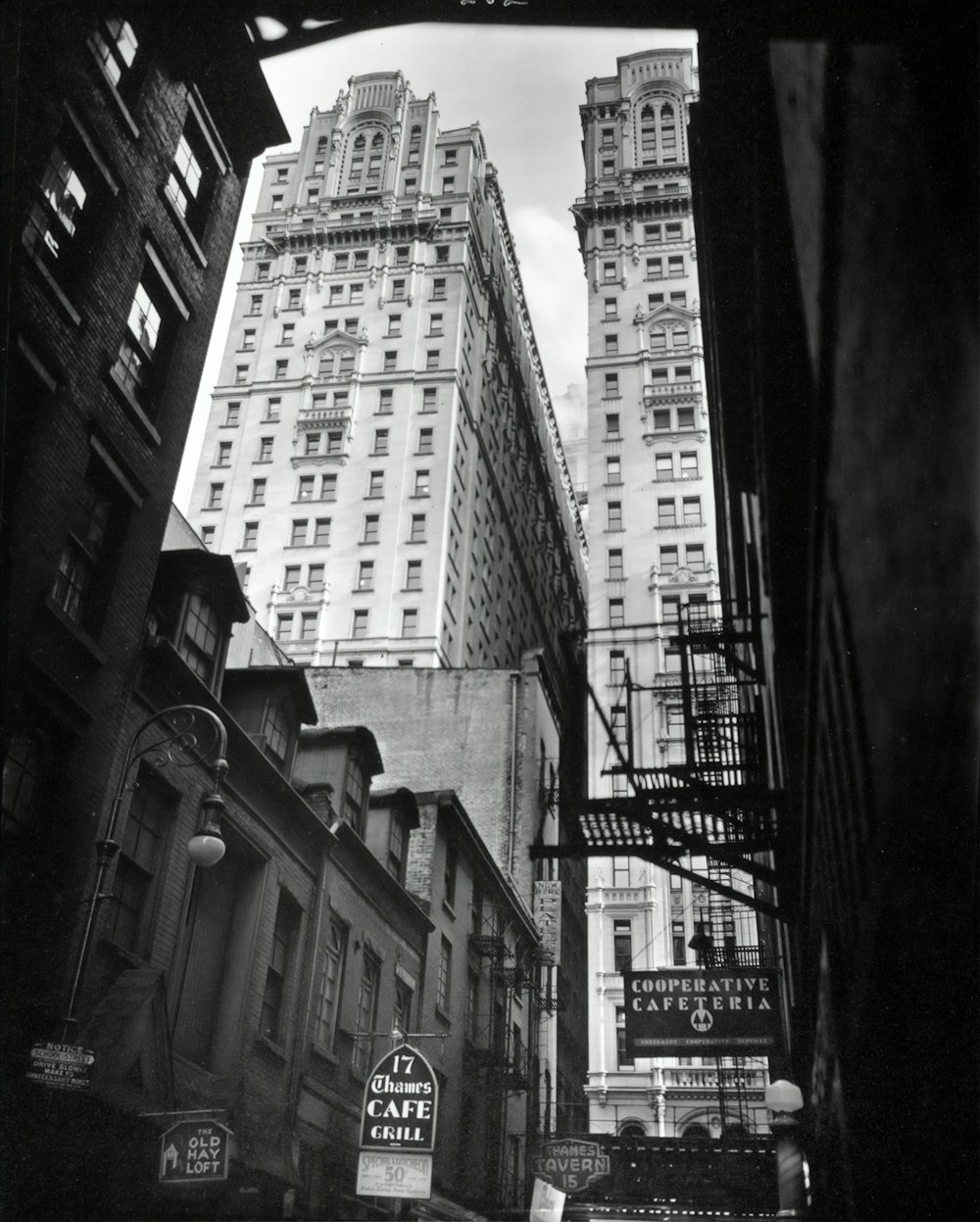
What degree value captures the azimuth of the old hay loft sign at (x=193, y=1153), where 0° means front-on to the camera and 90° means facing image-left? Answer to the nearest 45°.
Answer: approximately 0°

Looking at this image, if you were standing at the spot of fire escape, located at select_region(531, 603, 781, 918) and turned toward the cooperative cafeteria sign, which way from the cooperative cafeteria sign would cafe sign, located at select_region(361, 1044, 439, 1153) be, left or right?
left

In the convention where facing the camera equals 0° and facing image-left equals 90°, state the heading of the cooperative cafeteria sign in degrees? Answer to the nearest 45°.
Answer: approximately 0°

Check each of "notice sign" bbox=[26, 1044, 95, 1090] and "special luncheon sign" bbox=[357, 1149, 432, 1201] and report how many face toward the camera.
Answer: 2

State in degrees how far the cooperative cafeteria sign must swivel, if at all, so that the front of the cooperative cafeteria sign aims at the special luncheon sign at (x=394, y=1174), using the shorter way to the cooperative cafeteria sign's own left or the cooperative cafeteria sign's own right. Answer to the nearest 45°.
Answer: approximately 135° to the cooperative cafeteria sign's own right

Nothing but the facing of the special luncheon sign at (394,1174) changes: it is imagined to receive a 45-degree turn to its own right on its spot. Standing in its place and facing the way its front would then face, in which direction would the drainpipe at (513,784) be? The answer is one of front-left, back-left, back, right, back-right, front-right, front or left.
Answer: back-right

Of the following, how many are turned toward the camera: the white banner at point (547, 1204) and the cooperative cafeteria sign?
2

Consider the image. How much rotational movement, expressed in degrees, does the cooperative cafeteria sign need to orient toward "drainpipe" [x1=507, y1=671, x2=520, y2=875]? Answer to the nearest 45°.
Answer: approximately 180°

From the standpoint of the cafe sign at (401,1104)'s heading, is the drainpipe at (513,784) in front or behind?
behind
